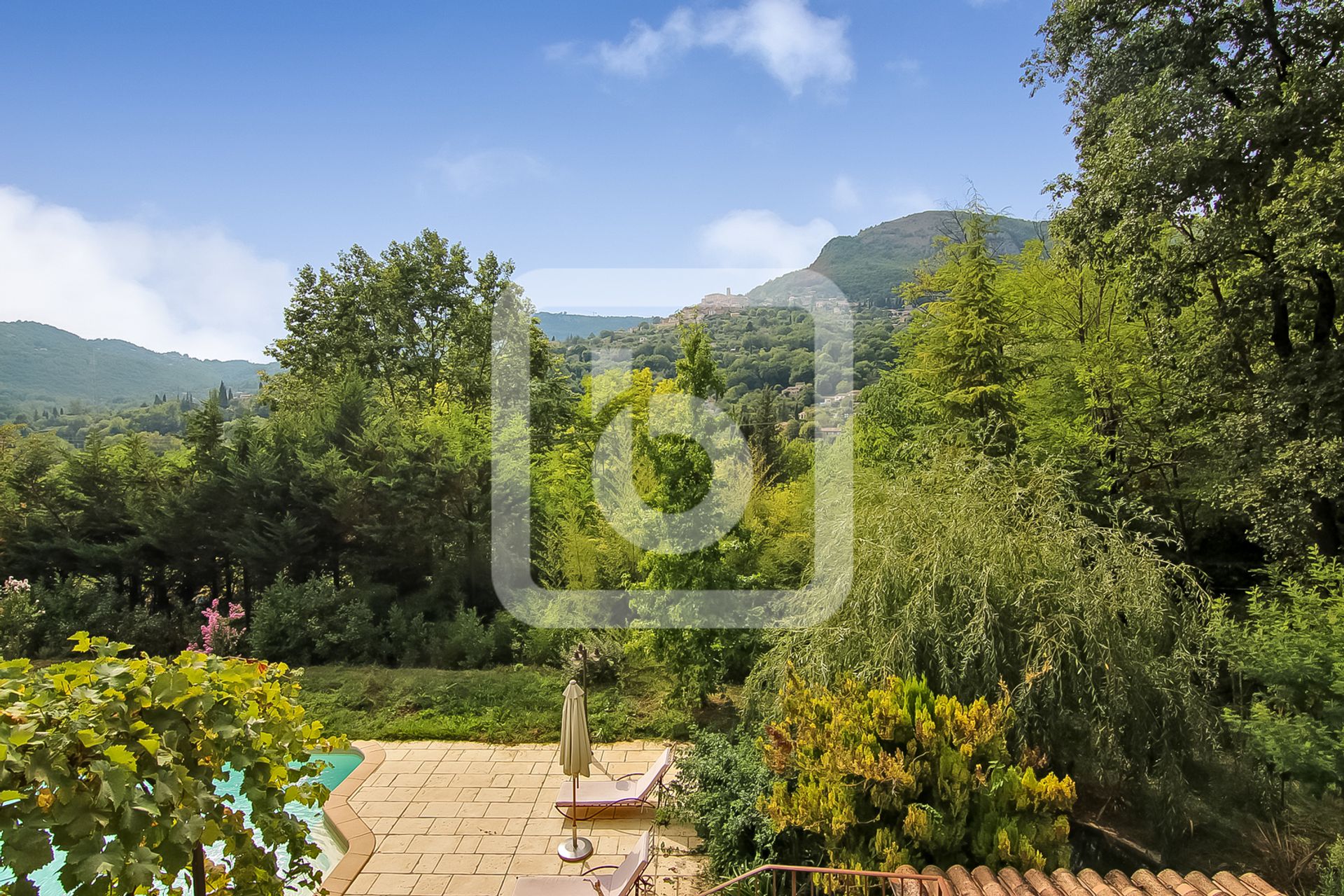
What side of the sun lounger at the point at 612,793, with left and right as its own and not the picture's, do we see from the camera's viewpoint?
left

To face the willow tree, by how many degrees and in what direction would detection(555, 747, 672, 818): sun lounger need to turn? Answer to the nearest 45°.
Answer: approximately 180°

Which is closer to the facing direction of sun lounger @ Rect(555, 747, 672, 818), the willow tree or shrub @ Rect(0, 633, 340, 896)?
the shrub

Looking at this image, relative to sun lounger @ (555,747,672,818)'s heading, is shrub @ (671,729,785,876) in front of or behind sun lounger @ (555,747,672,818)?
behind

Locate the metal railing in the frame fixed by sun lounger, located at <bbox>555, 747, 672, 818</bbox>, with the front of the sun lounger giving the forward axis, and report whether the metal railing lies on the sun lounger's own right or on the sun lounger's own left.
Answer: on the sun lounger's own left

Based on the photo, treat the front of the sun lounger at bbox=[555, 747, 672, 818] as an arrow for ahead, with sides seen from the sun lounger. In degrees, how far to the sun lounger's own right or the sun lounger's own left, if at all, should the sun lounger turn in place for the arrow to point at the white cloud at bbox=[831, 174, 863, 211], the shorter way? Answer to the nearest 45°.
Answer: approximately 135° to the sun lounger's own right

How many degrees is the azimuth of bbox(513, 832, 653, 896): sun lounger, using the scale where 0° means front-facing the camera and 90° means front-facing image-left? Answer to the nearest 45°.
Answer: approximately 90°

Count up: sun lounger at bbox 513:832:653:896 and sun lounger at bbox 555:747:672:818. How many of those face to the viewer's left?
2

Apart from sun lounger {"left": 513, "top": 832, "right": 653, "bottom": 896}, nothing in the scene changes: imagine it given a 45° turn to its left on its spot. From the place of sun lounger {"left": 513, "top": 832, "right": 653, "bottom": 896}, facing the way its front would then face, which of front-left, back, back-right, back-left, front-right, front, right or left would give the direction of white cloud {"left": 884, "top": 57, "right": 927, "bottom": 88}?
back
